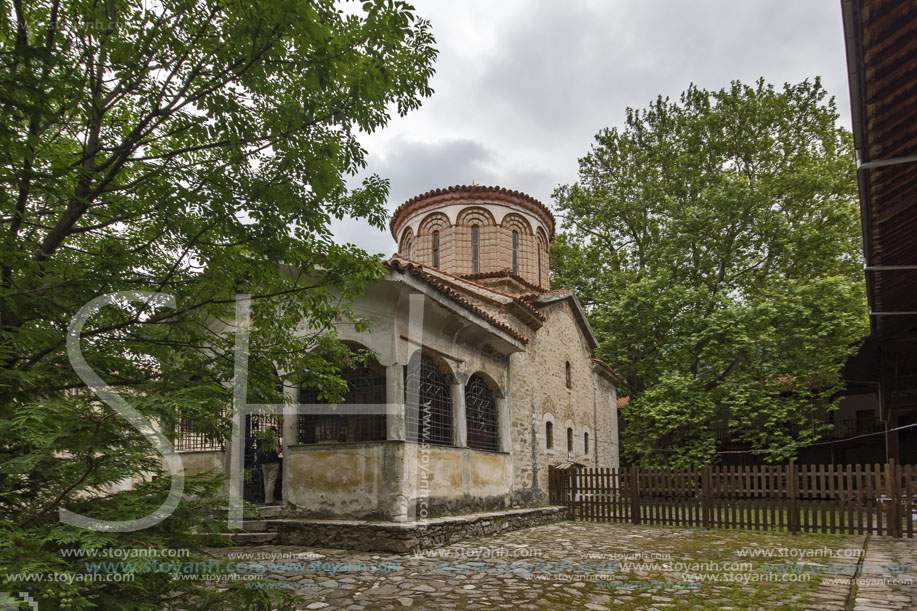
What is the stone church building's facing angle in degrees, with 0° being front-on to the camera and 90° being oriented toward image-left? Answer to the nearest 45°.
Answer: approximately 45°

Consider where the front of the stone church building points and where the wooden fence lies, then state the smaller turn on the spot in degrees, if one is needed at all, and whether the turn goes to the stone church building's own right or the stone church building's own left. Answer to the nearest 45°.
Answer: approximately 135° to the stone church building's own left

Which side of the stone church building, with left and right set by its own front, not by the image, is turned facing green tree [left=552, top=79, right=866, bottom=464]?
back

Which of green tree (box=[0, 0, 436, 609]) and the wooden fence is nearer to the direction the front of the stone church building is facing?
the green tree

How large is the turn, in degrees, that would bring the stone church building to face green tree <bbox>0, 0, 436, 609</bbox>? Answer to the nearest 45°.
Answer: approximately 45° to its left
